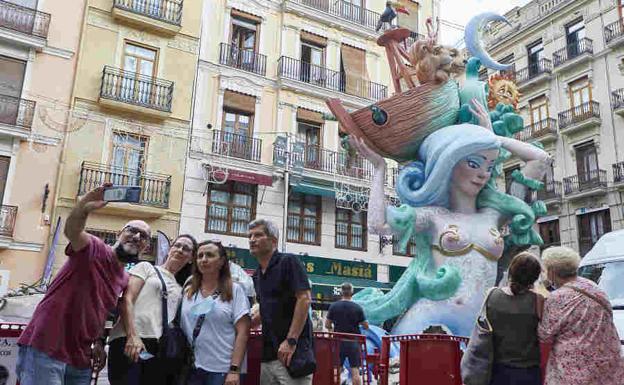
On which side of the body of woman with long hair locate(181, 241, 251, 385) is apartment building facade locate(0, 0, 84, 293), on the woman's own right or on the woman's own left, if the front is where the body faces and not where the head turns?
on the woman's own right

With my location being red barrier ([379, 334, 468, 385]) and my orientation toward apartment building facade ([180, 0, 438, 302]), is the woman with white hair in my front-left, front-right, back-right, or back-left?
back-right

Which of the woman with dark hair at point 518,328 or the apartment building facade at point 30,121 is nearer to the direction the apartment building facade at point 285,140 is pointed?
the woman with dark hair

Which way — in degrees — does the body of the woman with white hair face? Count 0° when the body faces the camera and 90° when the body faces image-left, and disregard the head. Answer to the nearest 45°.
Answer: approximately 135°

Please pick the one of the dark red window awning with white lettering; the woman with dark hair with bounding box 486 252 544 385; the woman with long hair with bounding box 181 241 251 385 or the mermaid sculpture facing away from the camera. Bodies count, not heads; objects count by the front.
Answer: the woman with dark hair with bounding box 486 252 544 385

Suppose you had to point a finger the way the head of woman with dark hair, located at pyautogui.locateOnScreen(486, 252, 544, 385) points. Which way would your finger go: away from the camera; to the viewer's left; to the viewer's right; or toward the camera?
away from the camera

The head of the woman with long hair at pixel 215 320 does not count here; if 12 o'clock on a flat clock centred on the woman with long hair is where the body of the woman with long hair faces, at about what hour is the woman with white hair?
The woman with white hair is roughly at 8 o'clock from the woman with long hair.

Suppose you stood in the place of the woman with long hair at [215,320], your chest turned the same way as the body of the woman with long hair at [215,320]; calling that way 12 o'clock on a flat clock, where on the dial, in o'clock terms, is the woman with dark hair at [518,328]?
the woman with dark hair at [518,328] is roughly at 8 o'clock from the woman with long hair at [215,320].

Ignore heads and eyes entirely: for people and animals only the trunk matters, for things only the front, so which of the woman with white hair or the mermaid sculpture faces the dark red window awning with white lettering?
the woman with white hair

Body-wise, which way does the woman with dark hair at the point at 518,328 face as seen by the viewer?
away from the camera

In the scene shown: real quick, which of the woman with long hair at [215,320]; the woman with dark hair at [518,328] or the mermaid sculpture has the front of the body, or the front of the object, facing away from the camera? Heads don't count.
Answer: the woman with dark hair at [518,328]

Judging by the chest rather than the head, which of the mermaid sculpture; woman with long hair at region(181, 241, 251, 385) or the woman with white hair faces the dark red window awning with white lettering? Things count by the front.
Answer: the woman with white hair
